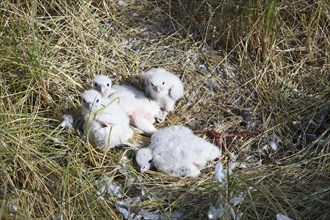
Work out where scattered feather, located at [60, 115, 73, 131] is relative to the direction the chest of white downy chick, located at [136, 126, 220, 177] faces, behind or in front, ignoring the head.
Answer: in front

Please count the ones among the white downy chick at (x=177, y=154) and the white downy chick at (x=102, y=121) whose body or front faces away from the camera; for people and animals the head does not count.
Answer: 0

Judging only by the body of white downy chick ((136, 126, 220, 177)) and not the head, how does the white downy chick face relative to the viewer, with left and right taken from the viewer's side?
facing to the left of the viewer

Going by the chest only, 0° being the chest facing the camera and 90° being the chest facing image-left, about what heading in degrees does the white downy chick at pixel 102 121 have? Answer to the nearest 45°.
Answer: approximately 45°

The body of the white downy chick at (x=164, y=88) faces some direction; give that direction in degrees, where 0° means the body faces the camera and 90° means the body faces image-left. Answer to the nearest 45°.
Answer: approximately 45°
